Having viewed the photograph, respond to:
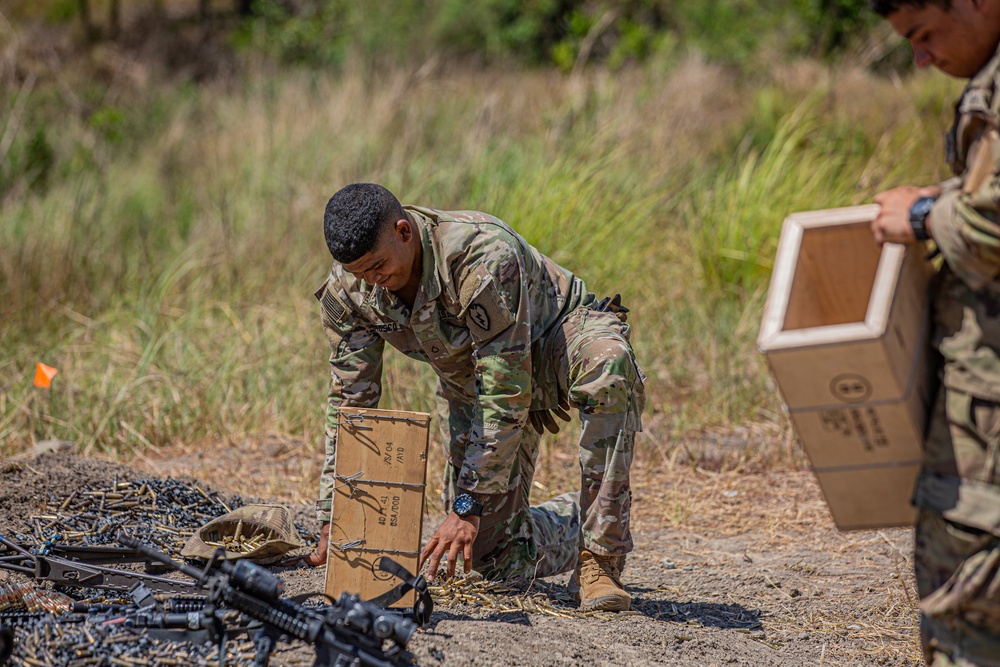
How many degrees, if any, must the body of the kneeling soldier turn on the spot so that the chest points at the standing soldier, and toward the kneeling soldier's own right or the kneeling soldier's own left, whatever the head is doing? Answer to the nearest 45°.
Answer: approximately 90° to the kneeling soldier's own left

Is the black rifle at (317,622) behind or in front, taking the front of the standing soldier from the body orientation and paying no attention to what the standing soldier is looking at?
in front

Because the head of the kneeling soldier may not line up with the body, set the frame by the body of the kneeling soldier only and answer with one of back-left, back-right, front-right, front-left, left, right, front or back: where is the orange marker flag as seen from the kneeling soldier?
right

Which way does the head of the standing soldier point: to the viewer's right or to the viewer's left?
to the viewer's left

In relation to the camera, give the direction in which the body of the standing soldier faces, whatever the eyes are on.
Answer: to the viewer's left

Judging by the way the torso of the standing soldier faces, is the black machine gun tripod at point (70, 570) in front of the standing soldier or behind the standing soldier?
in front

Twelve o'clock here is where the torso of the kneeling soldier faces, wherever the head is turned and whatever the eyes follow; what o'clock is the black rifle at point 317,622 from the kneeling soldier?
The black rifle is roughly at 11 o'clock from the kneeling soldier.

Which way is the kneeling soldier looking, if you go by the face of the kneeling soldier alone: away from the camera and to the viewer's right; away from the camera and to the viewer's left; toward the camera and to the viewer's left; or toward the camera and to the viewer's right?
toward the camera and to the viewer's left

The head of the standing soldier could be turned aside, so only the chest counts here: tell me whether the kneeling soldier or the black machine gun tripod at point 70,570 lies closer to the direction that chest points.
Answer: the black machine gun tripod

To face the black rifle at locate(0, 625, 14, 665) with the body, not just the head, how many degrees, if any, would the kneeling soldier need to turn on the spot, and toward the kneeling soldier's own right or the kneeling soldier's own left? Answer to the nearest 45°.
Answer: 0° — they already face it

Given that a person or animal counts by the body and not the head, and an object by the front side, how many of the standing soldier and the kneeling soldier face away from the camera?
0
